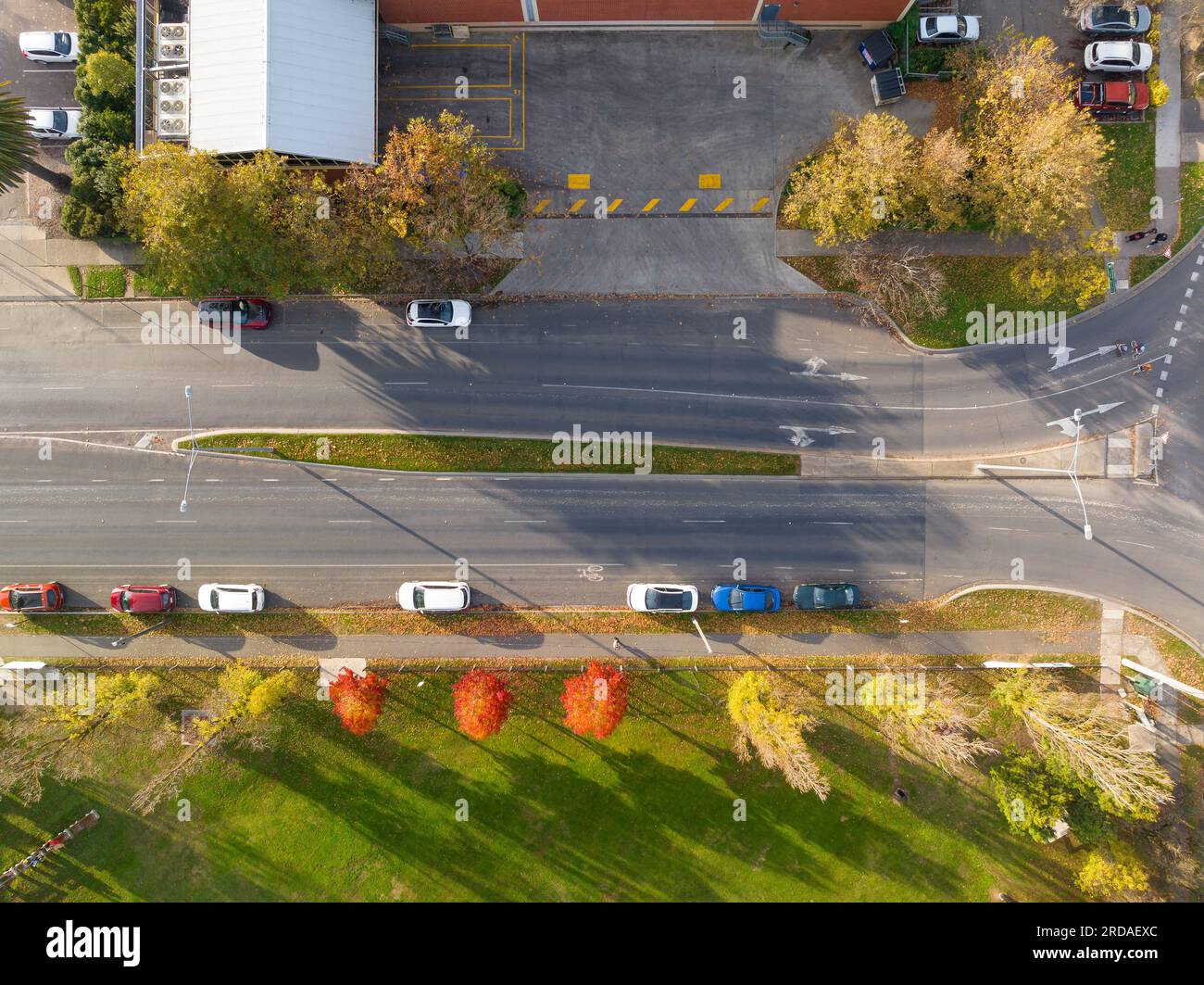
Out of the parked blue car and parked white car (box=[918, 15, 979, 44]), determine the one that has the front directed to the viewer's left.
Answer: the parked blue car

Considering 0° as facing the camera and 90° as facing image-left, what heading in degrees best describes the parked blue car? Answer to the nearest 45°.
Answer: approximately 90°

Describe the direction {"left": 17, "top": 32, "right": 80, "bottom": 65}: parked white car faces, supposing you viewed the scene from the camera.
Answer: facing to the right of the viewer

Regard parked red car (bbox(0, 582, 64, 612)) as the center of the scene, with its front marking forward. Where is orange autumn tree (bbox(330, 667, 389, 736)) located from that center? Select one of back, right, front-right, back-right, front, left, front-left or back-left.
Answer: back-left

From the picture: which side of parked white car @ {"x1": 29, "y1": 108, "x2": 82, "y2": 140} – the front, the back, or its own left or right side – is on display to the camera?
right

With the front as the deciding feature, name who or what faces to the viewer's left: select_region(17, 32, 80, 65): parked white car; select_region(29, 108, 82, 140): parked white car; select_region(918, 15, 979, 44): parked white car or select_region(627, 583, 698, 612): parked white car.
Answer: select_region(627, 583, 698, 612): parked white car

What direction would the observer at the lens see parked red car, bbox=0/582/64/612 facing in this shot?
facing to the left of the viewer

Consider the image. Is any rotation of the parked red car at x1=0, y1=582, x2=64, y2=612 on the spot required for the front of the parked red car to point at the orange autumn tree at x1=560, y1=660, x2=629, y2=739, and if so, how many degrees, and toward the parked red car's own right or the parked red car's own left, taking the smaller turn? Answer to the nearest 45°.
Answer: approximately 135° to the parked red car's own left

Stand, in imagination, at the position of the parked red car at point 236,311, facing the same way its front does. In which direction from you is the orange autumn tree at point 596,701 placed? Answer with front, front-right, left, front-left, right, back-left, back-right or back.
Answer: front-right

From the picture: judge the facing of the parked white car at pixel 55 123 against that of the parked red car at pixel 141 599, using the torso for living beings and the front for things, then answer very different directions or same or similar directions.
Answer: very different directions

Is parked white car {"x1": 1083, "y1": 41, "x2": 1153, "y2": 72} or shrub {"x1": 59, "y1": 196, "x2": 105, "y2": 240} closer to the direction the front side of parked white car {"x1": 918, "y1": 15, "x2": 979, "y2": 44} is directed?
the parked white car

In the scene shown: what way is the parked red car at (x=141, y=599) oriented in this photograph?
to the viewer's left

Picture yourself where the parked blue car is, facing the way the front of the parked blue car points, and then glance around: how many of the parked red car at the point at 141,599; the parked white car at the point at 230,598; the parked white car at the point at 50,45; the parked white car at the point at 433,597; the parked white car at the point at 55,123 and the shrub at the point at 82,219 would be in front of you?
6

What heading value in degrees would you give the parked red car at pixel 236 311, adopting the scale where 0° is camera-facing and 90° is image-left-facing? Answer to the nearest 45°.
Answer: approximately 270°
